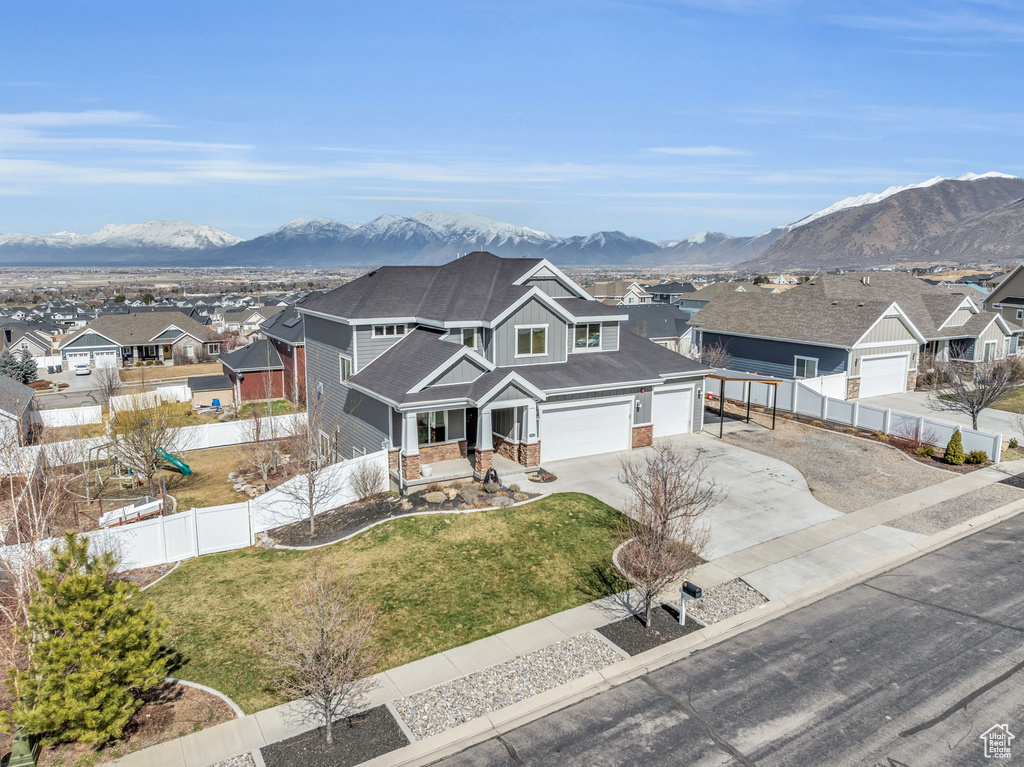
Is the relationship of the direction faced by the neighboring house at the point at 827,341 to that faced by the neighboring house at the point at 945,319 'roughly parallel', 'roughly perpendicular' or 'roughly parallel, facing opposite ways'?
roughly parallel

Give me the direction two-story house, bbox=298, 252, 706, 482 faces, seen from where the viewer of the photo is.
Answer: facing the viewer and to the right of the viewer

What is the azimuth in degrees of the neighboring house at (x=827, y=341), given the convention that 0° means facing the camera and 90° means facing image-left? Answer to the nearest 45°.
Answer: approximately 315°

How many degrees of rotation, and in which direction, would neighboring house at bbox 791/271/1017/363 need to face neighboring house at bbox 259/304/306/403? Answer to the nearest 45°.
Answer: approximately 90° to its right

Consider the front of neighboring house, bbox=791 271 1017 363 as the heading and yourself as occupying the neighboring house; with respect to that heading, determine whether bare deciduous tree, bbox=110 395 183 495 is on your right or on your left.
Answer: on your right

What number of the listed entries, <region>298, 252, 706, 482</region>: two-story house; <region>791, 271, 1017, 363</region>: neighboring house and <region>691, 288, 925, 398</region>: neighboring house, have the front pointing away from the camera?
0

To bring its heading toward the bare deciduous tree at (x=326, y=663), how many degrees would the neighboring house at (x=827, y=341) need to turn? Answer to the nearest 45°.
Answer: approximately 45° to its right

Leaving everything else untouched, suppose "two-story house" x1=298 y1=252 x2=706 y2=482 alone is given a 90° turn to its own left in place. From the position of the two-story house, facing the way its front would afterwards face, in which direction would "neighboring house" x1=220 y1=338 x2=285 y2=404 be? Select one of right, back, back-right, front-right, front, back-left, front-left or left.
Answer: left

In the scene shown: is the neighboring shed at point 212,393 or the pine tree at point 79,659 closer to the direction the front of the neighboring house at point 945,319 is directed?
the pine tree

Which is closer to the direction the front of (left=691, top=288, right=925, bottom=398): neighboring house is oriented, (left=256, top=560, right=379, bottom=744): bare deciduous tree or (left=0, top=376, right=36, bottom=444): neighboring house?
the bare deciduous tree

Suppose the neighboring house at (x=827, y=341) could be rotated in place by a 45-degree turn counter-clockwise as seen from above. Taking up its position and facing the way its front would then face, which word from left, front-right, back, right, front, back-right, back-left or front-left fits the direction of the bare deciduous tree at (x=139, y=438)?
back-right

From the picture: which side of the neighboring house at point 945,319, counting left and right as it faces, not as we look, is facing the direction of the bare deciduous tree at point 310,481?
right
